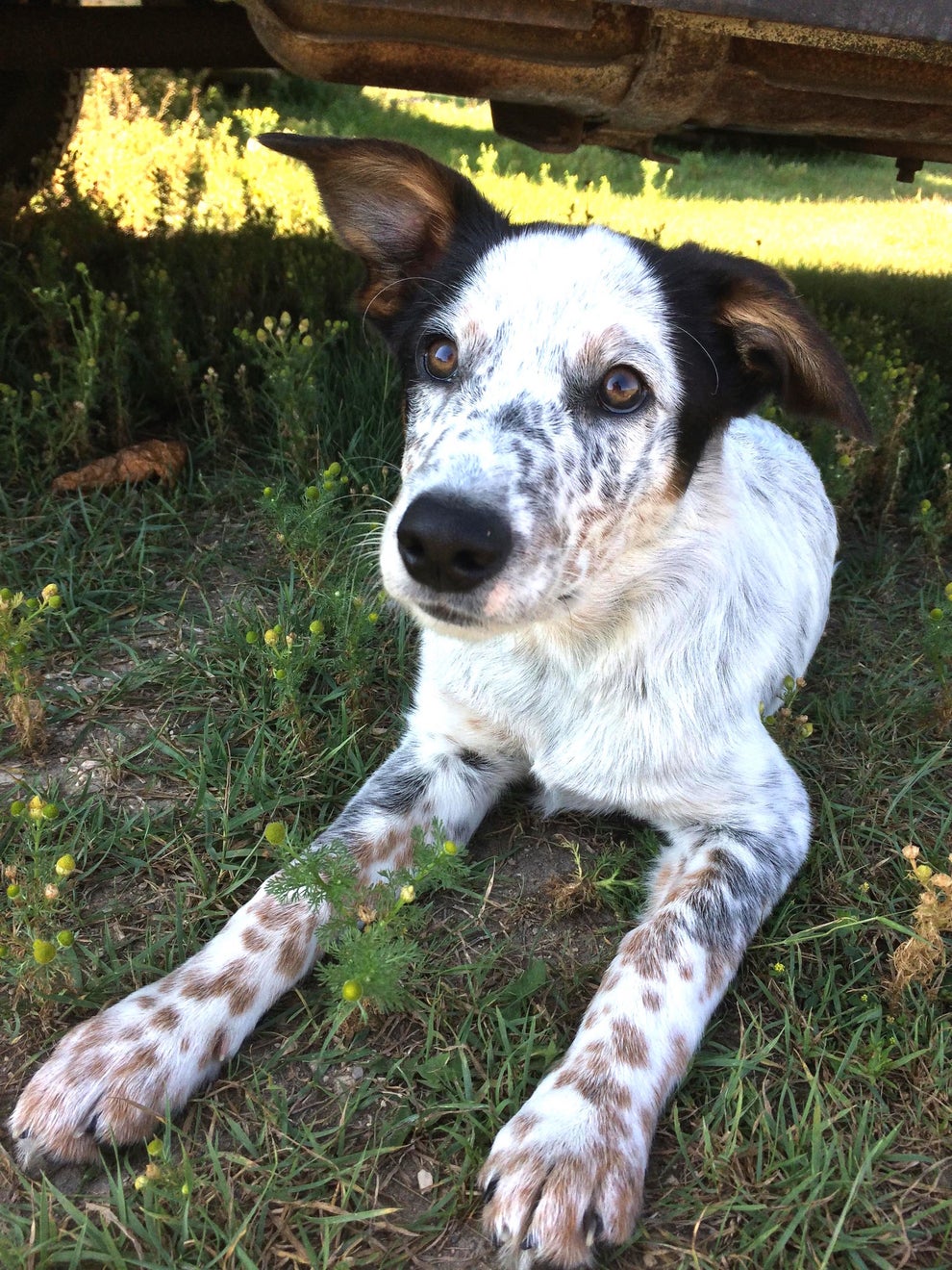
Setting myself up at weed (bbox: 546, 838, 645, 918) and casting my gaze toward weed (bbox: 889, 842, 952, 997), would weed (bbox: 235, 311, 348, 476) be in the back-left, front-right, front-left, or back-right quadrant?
back-left

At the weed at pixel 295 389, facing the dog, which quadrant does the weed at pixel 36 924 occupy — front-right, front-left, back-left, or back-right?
front-right

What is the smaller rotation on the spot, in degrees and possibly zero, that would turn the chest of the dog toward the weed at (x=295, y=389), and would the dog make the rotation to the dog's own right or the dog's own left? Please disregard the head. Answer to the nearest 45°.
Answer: approximately 90° to the dog's own right

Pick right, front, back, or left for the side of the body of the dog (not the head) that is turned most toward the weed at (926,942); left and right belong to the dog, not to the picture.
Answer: left

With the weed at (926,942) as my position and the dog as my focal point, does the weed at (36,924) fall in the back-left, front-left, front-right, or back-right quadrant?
front-left

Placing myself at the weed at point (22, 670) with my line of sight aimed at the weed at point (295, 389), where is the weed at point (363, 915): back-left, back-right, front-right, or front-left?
back-right

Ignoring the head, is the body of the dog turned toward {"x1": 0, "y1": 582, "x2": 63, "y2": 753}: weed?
no

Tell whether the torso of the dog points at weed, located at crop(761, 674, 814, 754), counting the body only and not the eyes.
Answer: no
